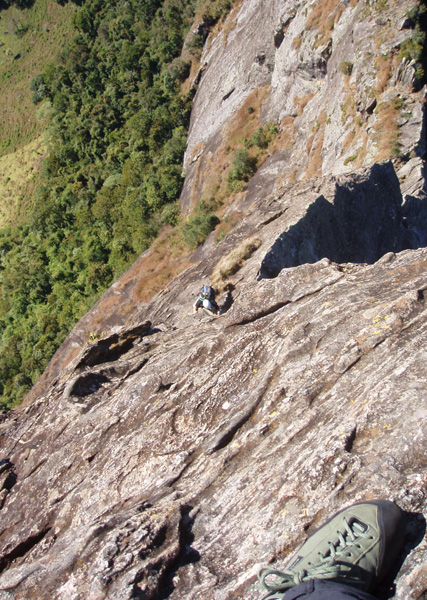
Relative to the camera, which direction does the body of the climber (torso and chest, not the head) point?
toward the camera

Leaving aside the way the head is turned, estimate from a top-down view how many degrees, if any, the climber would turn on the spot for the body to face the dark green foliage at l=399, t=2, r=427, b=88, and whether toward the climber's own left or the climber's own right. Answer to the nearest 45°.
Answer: approximately 135° to the climber's own left

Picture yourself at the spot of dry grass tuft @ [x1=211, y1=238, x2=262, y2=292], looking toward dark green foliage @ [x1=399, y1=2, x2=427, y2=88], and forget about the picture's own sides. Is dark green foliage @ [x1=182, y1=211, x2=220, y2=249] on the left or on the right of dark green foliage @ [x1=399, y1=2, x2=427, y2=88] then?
left

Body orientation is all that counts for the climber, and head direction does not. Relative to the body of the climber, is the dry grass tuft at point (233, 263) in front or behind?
behind

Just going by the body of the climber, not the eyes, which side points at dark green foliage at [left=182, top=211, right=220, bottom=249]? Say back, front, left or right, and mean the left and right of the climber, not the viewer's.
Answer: back
